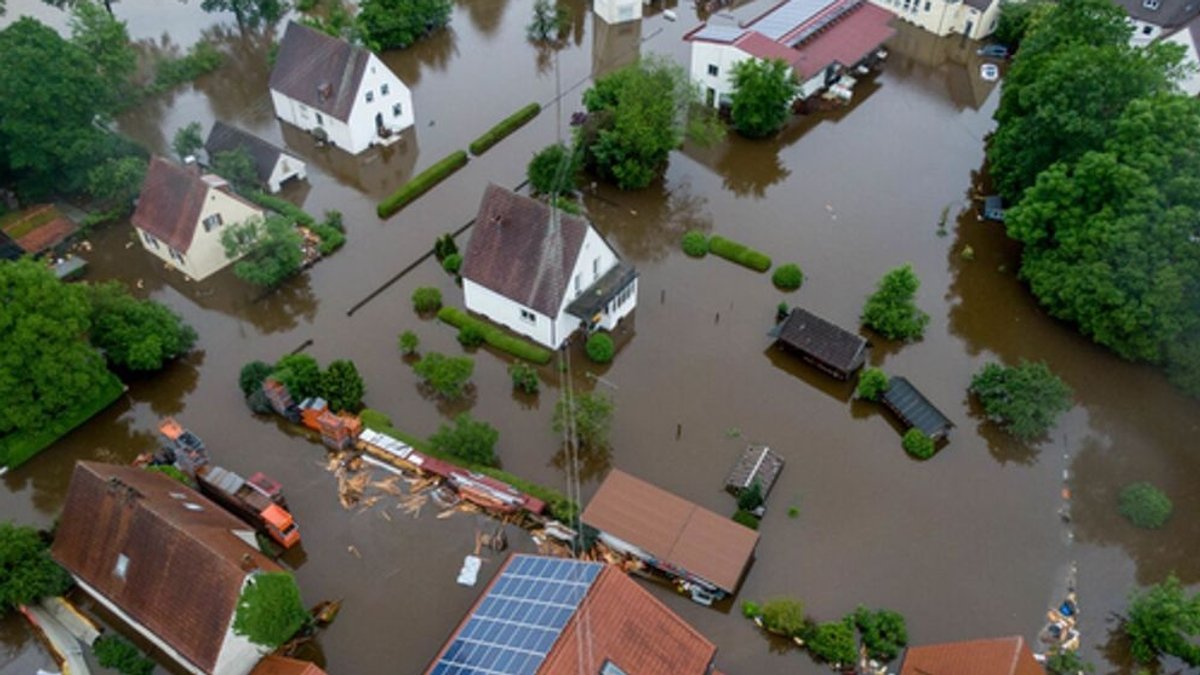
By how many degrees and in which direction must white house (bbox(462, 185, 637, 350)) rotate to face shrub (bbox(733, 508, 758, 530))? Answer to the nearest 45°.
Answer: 0° — it already faces it

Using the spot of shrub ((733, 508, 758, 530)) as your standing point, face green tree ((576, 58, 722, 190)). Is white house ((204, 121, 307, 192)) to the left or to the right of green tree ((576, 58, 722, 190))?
left

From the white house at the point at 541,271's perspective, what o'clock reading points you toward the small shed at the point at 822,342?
The small shed is roughly at 11 o'clock from the white house.

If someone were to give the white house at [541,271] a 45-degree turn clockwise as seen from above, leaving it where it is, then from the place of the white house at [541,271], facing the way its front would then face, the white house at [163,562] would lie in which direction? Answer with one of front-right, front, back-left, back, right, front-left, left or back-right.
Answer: front-right

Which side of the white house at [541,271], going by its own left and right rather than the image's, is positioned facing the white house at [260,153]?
back

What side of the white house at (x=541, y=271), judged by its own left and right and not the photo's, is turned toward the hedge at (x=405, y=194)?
back

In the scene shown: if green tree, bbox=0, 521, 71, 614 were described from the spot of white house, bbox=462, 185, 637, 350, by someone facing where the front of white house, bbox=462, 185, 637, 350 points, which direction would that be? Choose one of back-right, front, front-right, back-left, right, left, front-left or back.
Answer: right

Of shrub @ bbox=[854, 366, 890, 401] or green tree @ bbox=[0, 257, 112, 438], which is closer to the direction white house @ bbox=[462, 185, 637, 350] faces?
the shrub

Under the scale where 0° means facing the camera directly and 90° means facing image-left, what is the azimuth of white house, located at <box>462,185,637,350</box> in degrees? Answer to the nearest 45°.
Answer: approximately 315°

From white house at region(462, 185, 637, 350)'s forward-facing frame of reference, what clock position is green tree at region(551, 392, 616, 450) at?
The green tree is roughly at 1 o'clock from the white house.

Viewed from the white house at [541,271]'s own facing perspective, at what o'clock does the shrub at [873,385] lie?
The shrub is roughly at 11 o'clock from the white house.

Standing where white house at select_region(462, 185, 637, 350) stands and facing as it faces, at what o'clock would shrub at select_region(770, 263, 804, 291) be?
The shrub is roughly at 10 o'clock from the white house.

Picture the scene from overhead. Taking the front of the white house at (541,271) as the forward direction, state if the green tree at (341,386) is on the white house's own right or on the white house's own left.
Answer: on the white house's own right

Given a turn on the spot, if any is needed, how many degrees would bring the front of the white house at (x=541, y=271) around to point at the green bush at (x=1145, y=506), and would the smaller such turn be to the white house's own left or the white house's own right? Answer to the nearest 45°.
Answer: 0° — it already faces it

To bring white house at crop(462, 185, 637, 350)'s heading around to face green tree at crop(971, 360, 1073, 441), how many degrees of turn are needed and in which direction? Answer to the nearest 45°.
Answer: approximately 45° to its left
